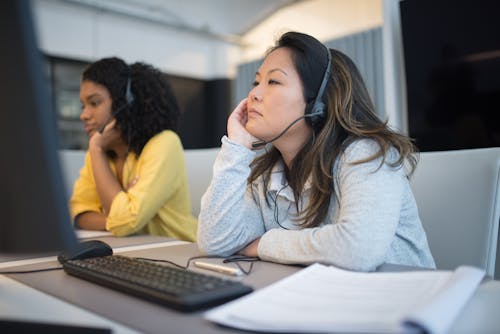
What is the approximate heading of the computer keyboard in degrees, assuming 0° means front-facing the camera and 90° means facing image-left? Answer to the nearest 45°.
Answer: approximately 225°

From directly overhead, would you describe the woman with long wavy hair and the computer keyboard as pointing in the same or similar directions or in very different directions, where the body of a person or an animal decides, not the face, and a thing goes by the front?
very different directions

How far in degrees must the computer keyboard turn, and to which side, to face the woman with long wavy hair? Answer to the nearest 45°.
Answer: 0° — it already faces them

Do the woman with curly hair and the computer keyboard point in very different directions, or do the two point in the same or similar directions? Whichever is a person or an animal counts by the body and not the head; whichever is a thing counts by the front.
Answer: very different directions

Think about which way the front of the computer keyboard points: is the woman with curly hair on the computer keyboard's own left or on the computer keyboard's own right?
on the computer keyboard's own left

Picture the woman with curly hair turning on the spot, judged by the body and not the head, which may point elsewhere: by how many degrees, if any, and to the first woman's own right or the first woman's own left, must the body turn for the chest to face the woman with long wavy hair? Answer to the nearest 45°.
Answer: approximately 90° to the first woman's own left

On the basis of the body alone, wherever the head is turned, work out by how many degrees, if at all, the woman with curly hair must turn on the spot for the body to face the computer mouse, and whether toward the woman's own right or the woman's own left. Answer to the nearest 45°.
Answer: approximately 45° to the woman's own left

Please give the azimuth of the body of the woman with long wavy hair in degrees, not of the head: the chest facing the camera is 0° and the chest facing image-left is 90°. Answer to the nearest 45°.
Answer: approximately 45°

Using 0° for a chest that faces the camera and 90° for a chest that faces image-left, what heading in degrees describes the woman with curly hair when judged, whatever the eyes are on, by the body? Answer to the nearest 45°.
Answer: approximately 45°
